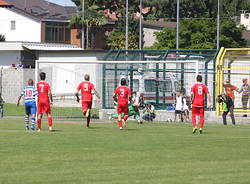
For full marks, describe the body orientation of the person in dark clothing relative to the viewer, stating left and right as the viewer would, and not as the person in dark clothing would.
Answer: facing the viewer and to the left of the viewer

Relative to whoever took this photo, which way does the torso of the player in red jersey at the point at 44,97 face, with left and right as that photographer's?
facing away from the viewer

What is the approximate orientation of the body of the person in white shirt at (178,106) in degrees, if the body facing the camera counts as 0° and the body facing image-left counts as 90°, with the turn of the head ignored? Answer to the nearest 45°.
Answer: approximately 0°

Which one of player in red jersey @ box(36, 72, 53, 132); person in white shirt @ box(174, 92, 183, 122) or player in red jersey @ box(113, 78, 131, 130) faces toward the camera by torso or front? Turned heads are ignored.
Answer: the person in white shirt

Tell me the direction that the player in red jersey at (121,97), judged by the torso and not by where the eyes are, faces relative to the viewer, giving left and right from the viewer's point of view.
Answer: facing away from the viewer

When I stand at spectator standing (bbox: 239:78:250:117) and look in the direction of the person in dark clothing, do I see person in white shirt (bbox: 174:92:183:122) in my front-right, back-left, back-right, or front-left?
front-right

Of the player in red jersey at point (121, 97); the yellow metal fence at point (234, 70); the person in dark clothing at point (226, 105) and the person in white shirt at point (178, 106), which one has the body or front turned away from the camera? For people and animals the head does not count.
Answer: the player in red jersey

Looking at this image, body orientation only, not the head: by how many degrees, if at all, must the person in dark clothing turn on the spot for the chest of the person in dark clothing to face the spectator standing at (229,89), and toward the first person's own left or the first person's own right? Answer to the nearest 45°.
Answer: approximately 135° to the first person's own right

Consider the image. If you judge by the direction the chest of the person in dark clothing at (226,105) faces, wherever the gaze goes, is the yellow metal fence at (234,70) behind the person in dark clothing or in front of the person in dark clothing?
behind
